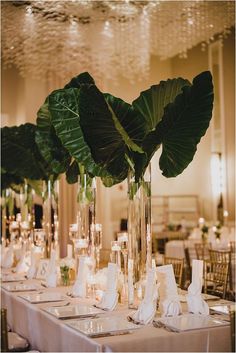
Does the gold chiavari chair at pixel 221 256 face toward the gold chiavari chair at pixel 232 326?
no

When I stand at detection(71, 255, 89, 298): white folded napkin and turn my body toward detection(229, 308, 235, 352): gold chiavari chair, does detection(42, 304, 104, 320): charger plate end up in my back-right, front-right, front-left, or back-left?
front-right

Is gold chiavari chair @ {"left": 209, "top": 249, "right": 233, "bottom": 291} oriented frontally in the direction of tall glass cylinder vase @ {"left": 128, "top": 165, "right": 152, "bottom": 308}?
no

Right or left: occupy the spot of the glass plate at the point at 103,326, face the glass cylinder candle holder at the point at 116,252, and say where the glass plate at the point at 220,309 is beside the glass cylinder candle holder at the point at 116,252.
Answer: right

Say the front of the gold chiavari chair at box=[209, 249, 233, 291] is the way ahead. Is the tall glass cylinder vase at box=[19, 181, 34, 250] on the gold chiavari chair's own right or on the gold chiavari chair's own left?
on the gold chiavari chair's own left
